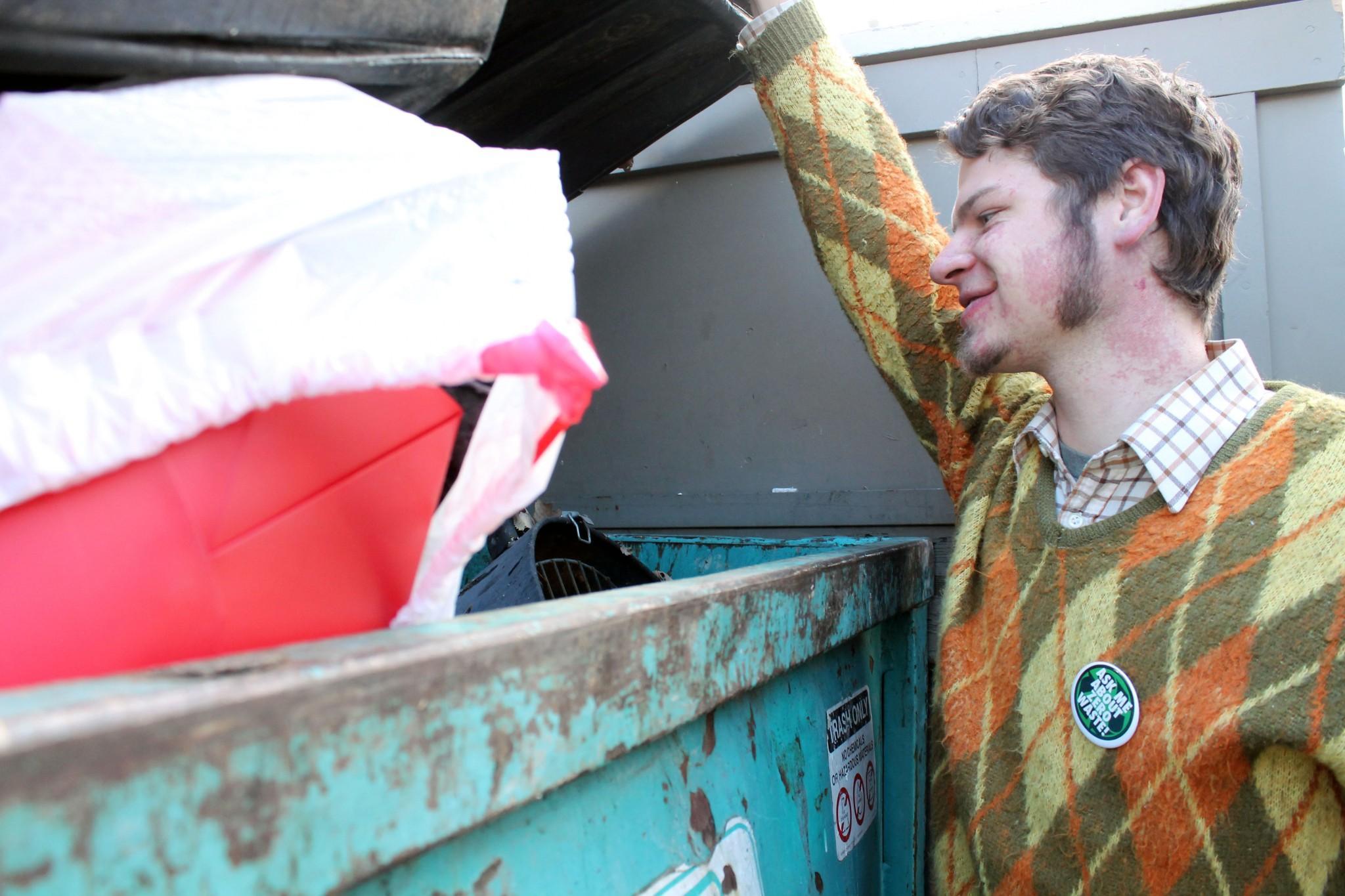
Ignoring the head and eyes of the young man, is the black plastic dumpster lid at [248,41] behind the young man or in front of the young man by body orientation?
in front

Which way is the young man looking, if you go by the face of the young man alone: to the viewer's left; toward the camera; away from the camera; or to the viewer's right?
to the viewer's left

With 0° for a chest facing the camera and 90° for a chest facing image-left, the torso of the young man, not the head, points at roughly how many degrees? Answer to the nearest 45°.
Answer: approximately 45°

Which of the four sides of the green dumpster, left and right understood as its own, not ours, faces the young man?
left

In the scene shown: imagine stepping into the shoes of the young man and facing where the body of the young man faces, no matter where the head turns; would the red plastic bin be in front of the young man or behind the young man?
in front
